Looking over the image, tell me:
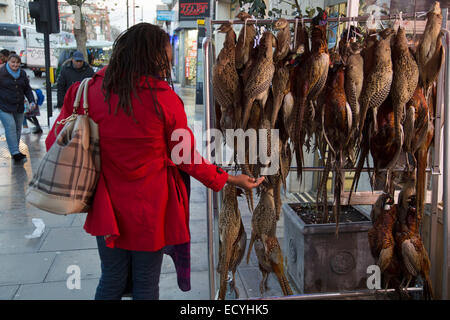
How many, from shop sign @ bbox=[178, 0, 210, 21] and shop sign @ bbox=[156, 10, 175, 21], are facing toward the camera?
2

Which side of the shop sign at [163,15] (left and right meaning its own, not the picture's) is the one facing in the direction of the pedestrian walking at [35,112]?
front

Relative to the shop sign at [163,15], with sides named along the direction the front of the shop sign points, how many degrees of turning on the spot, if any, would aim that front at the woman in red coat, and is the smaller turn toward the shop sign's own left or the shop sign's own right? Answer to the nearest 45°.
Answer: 0° — it already faces them

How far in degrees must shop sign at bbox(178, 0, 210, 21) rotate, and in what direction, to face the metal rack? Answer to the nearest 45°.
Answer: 0° — it already faces it

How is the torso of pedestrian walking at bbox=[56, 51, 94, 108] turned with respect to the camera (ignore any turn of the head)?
toward the camera

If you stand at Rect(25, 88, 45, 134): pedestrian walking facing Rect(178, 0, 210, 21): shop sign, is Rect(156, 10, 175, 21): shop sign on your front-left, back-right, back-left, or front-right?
front-left

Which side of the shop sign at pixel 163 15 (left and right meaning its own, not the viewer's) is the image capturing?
front

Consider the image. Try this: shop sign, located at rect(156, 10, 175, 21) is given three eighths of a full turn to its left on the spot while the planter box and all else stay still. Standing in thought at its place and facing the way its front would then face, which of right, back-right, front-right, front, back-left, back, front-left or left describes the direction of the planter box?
back-right

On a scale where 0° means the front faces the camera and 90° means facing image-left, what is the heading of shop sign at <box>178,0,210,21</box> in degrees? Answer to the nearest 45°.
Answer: approximately 0°
